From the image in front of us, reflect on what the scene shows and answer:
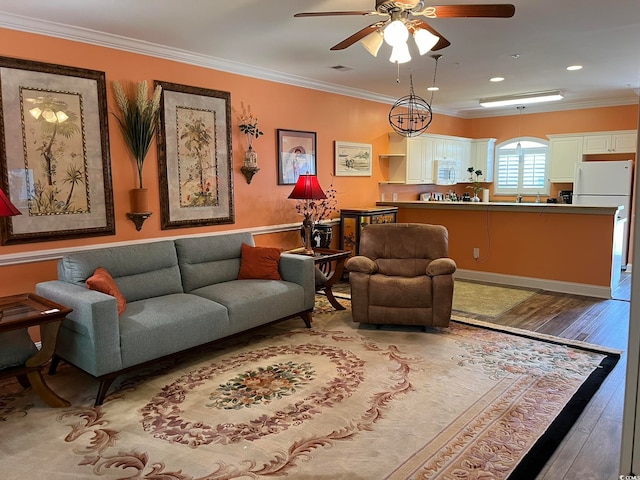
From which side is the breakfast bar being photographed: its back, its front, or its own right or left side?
front

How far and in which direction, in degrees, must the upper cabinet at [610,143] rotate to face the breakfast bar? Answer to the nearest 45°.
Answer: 0° — it already faces it

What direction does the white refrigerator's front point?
toward the camera

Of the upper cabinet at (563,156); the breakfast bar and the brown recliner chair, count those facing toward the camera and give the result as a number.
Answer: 3

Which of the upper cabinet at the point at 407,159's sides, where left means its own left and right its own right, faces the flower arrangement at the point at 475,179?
left

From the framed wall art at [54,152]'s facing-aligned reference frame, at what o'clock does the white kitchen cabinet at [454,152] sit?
The white kitchen cabinet is roughly at 10 o'clock from the framed wall art.

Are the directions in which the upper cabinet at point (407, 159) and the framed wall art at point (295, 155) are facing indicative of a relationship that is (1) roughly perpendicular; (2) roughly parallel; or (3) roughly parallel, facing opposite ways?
roughly parallel

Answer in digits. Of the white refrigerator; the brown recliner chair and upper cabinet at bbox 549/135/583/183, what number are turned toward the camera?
3

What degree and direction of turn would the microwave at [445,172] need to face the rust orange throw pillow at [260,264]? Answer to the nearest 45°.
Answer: approximately 45° to its right

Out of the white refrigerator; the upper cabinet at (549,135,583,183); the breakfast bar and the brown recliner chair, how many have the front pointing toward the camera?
4

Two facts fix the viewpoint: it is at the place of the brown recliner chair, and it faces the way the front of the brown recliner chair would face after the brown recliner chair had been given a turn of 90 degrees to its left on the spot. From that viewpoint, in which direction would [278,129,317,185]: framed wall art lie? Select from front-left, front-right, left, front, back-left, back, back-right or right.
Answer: back-left

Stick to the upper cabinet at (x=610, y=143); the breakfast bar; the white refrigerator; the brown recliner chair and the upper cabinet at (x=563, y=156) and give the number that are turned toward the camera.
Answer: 5

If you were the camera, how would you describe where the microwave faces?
facing the viewer and to the right of the viewer

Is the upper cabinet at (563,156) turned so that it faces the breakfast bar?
yes

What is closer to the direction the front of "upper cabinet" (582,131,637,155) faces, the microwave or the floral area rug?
the floral area rug

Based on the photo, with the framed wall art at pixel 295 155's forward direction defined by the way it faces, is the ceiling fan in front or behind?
in front

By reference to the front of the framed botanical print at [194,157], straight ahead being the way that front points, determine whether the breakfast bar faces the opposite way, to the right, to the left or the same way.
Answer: to the right

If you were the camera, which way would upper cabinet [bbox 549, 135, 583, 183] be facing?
facing the viewer

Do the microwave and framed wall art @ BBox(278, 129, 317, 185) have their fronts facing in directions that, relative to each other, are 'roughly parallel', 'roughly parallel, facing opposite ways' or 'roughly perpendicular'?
roughly parallel

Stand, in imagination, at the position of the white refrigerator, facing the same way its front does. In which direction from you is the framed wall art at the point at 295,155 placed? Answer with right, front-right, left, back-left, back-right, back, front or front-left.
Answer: front-right

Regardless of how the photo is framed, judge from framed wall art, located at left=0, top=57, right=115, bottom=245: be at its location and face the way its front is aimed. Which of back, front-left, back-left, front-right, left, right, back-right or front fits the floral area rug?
front
